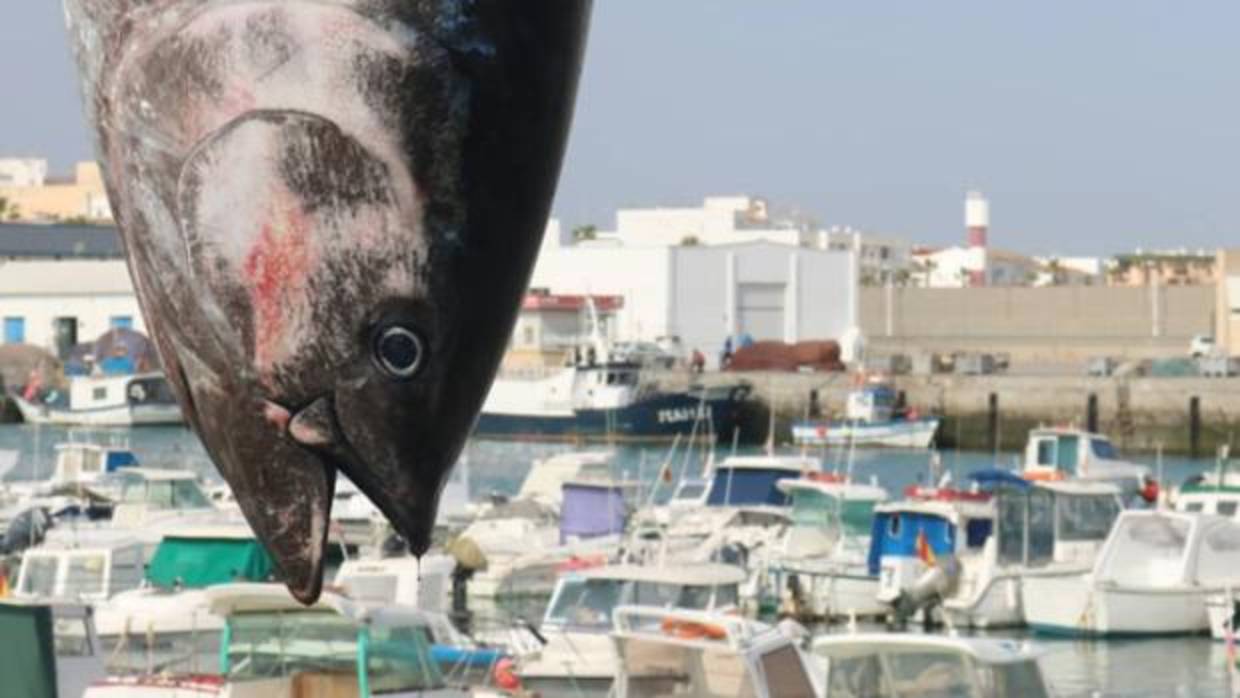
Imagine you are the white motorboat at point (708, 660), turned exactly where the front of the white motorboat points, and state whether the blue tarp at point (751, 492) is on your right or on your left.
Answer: on your left

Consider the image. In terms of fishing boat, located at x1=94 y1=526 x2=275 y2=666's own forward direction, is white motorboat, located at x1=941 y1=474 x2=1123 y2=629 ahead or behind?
behind

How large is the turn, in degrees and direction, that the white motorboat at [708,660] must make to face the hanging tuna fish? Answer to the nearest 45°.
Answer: approximately 45° to its right

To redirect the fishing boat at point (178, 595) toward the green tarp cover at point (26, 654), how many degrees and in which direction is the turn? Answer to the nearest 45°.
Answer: approximately 45° to its left

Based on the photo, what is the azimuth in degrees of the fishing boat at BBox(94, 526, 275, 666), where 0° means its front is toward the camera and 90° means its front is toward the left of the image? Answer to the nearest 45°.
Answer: approximately 45°

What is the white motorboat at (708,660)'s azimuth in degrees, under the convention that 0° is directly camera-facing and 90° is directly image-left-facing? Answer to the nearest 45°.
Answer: approximately 315°

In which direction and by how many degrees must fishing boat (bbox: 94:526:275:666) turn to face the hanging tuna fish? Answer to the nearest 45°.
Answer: approximately 45° to its left
